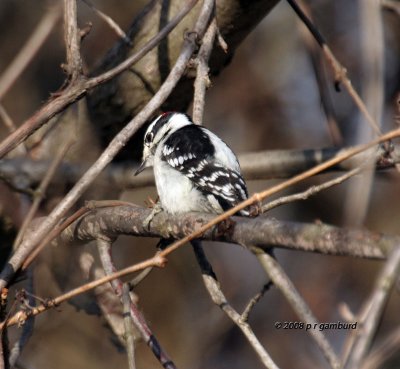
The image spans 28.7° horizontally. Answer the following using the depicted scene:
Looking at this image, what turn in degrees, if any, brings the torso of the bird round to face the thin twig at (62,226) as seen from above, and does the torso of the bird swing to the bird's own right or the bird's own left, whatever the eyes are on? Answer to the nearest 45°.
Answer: approximately 45° to the bird's own left

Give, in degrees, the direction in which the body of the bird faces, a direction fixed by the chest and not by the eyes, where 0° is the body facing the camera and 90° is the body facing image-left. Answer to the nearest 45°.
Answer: approximately 90°

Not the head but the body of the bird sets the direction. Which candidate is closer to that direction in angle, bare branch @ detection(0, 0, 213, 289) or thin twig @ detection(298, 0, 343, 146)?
the bare branch
